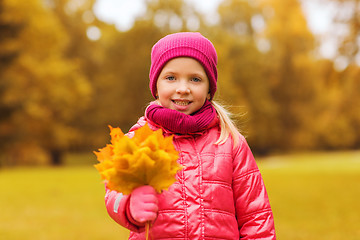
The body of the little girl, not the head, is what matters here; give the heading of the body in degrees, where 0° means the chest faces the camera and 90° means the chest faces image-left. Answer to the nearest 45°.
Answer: approximately 0°

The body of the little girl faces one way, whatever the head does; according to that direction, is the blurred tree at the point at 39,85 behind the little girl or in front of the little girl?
behind

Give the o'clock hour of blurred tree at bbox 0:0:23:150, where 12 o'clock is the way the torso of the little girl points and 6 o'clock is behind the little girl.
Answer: The blurred tree is roughly at 5 o'clock from the little girl.

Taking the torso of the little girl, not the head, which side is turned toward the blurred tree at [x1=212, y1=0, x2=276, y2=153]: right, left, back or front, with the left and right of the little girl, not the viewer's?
back

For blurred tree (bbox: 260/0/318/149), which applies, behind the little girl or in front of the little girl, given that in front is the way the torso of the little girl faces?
behind
